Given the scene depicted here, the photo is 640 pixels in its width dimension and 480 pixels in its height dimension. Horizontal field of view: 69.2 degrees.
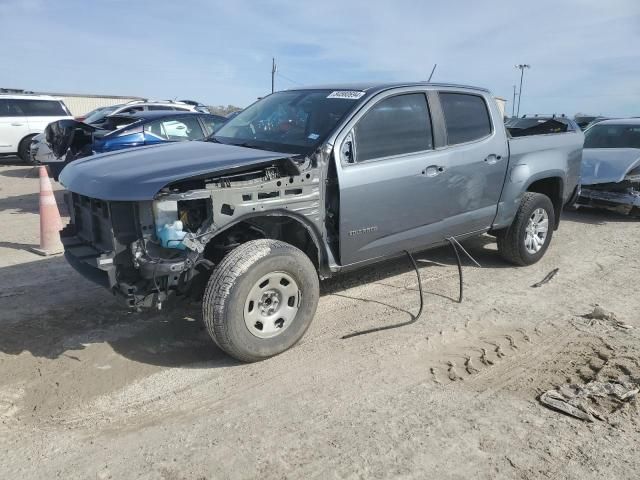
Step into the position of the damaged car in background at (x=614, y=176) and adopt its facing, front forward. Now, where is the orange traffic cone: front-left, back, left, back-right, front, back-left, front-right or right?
front

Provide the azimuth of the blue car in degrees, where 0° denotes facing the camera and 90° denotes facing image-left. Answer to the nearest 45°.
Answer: approximately 45°

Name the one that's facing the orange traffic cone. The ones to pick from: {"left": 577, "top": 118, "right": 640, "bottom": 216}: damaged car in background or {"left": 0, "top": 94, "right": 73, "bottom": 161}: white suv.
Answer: the damaged car in background

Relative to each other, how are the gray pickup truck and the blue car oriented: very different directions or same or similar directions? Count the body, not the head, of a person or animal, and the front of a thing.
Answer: same or similar directions

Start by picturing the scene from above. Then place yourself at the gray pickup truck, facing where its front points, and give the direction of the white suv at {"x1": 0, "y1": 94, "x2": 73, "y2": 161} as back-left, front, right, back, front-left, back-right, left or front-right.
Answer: right

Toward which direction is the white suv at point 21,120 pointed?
to the viewer's left

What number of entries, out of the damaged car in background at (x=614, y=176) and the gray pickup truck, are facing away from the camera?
0

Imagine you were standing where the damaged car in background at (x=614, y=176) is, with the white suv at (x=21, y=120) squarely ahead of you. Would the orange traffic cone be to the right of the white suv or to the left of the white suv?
left

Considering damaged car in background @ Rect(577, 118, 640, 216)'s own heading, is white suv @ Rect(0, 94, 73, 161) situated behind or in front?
in front

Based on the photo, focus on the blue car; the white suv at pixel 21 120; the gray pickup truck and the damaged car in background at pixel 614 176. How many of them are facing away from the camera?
0

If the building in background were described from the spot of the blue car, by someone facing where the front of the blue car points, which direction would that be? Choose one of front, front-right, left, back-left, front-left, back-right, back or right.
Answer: back-right

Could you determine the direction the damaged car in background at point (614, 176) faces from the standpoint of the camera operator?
facing the viewer and to the left of the viewer

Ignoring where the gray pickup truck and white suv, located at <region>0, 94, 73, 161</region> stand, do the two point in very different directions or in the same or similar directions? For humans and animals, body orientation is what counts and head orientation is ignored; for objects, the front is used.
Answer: same or similar directions
